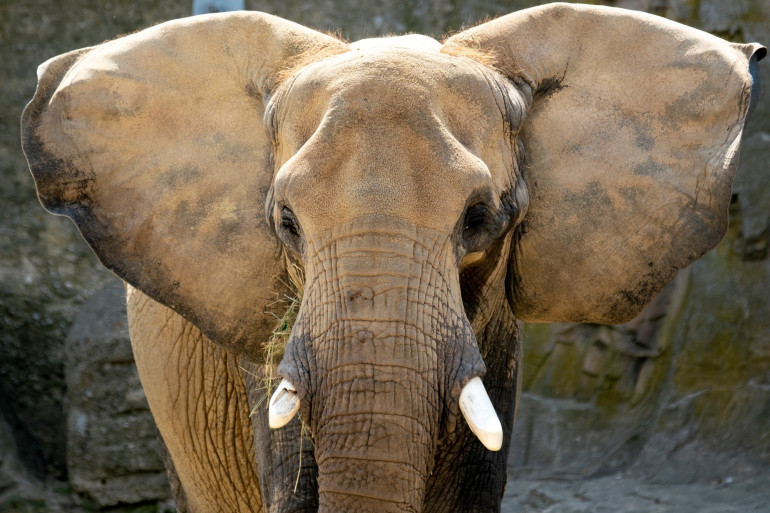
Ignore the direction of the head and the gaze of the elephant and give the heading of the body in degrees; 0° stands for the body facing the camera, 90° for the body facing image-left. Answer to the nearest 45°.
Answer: approximately 0°
